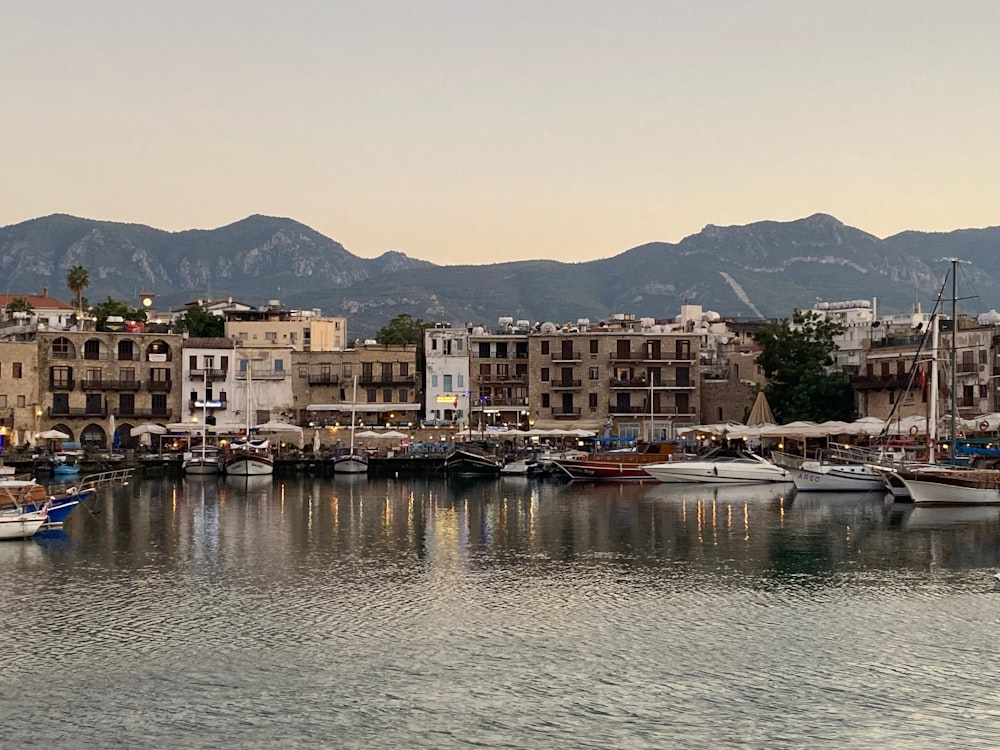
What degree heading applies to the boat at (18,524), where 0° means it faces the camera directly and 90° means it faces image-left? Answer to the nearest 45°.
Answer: approximately 270°
